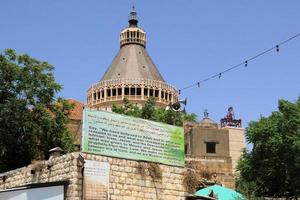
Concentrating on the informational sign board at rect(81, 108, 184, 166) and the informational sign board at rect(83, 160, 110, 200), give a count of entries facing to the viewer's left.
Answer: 0

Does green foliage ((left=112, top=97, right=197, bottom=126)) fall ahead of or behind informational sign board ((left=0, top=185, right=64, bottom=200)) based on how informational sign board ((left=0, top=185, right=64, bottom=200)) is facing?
behind

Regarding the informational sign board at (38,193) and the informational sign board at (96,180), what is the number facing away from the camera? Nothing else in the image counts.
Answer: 0

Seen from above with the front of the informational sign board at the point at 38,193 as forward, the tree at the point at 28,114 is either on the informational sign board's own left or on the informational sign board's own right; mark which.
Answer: on the informational sign board's own right

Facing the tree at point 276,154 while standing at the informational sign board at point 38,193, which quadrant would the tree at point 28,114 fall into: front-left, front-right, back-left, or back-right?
front-left

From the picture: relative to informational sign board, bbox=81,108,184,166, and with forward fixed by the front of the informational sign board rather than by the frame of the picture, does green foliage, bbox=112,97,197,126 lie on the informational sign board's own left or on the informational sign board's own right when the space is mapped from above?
on the informational sign board's own left

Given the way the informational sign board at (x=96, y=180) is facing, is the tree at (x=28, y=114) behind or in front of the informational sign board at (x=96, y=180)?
behind

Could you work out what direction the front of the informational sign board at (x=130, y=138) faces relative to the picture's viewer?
facing the viewer and to the right of the viewer

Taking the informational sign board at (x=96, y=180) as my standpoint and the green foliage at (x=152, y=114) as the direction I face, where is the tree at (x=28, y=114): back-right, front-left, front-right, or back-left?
front-left

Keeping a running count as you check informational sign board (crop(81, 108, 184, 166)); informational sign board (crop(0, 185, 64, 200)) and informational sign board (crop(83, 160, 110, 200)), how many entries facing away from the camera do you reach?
0

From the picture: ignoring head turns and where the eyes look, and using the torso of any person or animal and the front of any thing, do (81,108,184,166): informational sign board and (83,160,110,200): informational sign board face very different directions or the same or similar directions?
same or similar directions

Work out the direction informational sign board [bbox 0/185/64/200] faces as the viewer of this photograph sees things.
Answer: facing the viewer and to the left of the viewer
